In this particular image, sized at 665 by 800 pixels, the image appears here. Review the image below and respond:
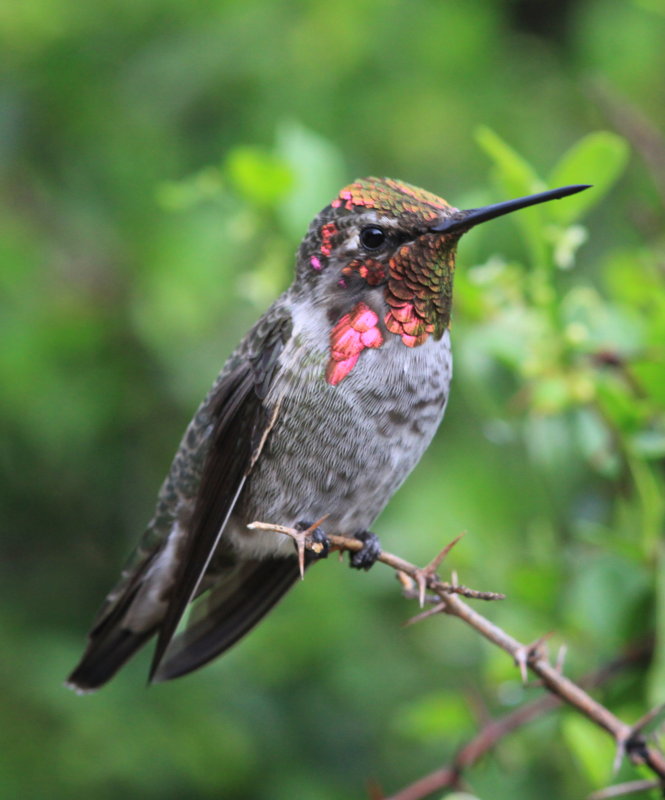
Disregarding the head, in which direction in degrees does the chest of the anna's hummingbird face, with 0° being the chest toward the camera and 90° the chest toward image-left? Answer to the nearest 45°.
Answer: approximately 270°
